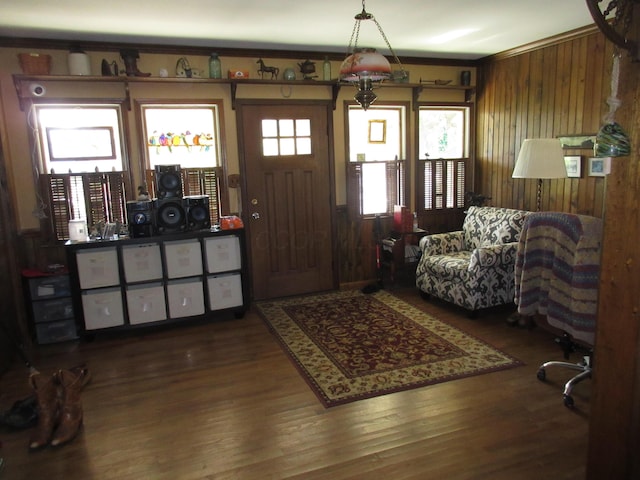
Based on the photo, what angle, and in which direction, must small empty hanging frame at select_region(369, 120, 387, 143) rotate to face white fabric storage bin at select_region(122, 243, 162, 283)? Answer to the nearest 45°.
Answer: approximately 45° to its right

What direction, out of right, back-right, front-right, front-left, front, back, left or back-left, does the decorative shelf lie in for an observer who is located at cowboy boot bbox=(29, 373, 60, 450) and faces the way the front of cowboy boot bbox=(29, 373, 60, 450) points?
back

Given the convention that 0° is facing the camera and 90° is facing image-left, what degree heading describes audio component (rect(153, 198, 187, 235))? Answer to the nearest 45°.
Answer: approximately 0°

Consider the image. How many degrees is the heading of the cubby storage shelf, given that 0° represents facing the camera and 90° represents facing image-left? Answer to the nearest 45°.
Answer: approximately 0°
